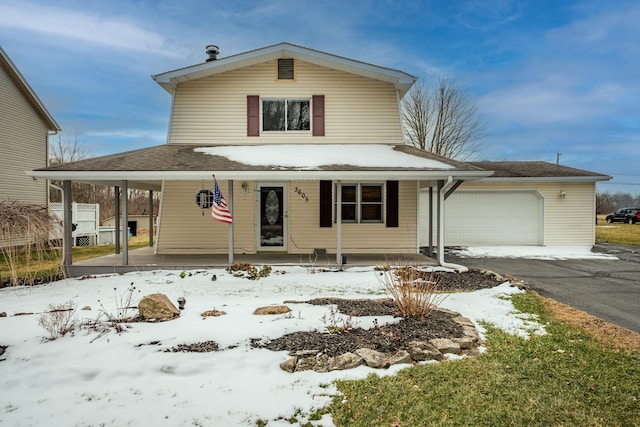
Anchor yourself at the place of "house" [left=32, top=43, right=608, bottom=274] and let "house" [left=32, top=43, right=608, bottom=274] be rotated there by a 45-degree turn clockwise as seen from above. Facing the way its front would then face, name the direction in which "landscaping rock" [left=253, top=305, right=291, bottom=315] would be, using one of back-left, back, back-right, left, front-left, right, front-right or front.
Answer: front-left

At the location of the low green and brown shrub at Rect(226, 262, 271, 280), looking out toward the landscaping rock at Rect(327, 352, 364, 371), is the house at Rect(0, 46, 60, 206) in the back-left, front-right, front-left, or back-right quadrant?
back-right

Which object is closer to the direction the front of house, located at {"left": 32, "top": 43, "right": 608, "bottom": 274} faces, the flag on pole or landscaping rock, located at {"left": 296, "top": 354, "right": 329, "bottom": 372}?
the landscaping rock

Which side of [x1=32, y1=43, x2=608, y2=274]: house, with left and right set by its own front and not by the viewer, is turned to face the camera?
front

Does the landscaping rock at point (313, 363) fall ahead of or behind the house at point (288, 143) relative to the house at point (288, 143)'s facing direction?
ahead

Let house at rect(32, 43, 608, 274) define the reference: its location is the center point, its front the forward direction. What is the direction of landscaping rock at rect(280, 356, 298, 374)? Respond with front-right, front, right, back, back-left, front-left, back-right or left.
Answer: front

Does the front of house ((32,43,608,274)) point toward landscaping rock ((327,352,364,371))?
yes

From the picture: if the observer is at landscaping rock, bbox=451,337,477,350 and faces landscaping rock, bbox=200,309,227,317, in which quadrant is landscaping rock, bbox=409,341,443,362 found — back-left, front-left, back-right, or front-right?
front-left

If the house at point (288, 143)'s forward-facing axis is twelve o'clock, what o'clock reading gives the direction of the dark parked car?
The dark parked car is roughly at 8 o'clock from the house.

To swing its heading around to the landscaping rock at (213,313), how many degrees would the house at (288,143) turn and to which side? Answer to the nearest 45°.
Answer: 0° — it already faces it

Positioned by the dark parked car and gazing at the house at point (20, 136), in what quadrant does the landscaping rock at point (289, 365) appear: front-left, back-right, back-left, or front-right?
front-left

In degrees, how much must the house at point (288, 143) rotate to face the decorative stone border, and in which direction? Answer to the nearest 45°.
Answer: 0° — it already faces it

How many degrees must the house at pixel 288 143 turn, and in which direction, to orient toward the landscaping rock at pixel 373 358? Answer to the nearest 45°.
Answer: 0° — it already faces it

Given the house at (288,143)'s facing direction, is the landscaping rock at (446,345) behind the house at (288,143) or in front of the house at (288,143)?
in front

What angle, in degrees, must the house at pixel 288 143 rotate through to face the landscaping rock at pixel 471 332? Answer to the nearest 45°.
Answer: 0° — it already faces it

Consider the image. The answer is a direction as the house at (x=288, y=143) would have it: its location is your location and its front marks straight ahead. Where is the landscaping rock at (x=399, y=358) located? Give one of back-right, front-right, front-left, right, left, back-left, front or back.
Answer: front
